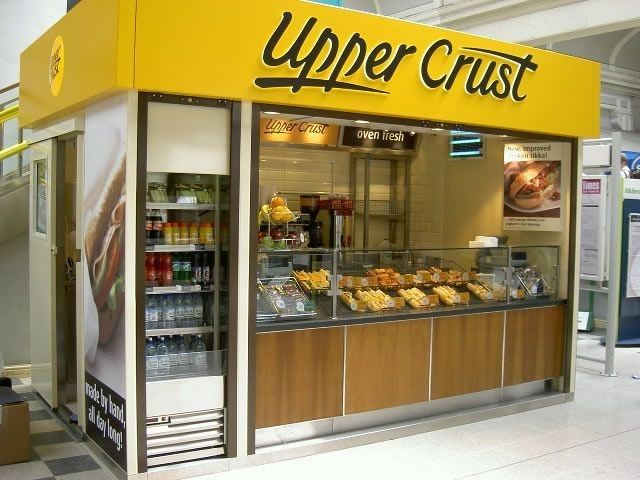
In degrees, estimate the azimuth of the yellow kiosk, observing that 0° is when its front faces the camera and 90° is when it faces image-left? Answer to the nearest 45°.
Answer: approximately 315°

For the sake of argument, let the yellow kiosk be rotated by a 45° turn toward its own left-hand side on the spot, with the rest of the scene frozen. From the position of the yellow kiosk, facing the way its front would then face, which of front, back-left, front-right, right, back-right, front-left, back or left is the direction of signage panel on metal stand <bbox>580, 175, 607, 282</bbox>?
front-left

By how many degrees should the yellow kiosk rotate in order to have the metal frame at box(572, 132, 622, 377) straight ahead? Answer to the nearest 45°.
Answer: approximately 90° to its left
